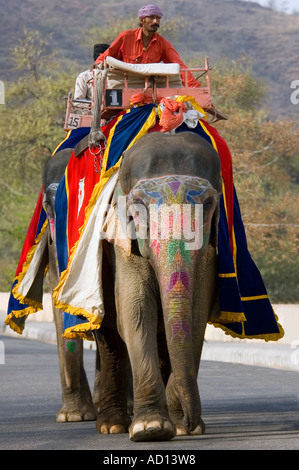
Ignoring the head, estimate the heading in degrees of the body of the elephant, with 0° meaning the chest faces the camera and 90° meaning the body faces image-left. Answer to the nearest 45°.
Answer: approximately 0°

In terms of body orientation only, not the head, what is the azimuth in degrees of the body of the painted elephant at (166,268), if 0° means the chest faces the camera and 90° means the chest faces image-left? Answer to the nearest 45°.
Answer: approximately 0°
